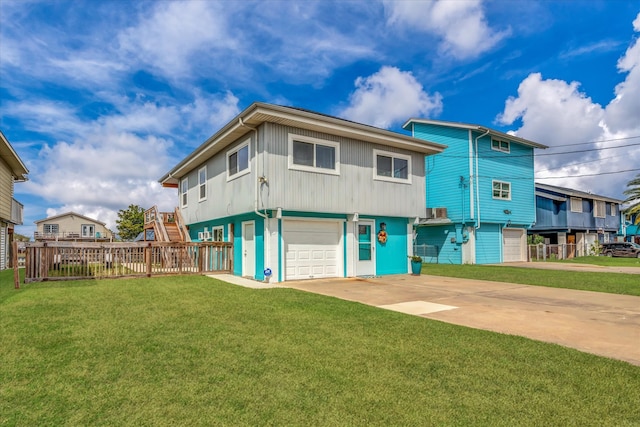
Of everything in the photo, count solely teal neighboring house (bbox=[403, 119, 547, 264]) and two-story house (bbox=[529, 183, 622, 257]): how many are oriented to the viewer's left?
0

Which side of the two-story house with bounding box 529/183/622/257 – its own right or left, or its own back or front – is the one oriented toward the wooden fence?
right

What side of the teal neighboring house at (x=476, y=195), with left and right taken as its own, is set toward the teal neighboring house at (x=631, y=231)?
left

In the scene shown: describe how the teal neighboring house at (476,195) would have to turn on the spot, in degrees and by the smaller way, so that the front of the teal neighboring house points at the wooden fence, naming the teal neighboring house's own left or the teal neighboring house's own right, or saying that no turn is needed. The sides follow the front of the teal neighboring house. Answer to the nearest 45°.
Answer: approximately 90° to the teal neighboring house's own right

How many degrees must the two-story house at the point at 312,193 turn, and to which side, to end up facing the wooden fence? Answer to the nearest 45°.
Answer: approximately 135° to its right

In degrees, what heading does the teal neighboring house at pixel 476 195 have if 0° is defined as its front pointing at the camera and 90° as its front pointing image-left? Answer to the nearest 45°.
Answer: approximately 315°
